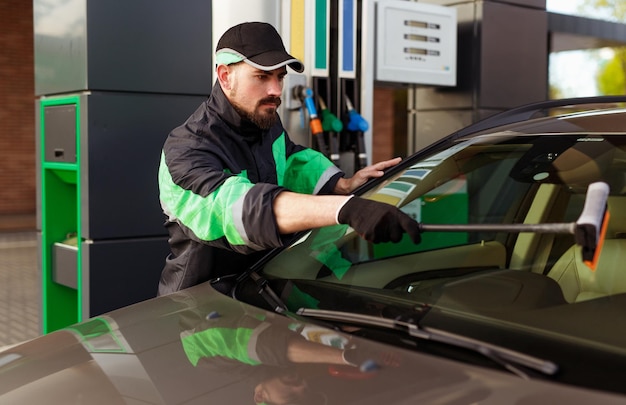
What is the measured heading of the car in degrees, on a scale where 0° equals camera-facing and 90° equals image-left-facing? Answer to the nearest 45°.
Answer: approximately 45°

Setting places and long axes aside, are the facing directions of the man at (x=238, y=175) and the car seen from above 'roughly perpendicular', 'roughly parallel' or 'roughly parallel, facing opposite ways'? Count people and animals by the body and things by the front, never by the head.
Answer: roughly perpendicular
